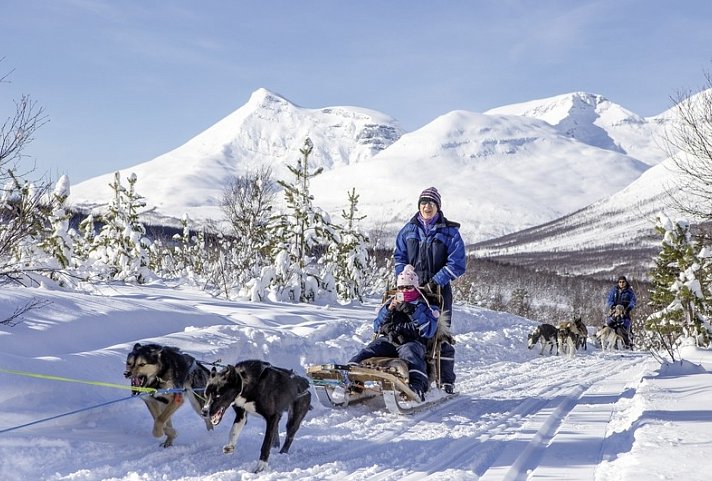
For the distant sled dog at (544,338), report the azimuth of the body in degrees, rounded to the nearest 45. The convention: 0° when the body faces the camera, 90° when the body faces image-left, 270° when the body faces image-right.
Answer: approximately 45°

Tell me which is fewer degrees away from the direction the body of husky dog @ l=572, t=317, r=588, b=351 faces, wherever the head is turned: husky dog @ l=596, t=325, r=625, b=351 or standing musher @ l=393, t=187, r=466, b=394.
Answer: the standing musher

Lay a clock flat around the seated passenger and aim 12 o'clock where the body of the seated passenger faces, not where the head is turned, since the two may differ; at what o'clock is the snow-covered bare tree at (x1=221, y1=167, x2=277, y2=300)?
The snow-covered bare tree is roughly at 4 o'clock from the seated passenger.

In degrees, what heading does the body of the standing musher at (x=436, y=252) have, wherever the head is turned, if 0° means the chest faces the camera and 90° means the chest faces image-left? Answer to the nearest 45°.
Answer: approximately 0°

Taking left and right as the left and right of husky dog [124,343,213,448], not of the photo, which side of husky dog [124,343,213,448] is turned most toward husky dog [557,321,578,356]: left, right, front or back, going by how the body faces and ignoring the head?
back

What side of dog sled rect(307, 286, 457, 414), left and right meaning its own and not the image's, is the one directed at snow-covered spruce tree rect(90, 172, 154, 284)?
right

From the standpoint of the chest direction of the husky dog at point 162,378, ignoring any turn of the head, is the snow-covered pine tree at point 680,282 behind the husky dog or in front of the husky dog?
behind

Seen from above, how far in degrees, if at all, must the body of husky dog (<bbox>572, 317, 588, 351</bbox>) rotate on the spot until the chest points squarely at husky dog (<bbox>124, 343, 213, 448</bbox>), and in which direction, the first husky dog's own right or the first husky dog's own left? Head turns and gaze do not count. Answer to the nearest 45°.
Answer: approximately 45° to the first husky dog's own left

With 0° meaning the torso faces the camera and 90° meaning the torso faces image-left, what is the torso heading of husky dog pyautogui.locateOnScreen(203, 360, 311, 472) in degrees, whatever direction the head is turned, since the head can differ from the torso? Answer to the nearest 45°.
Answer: approximately 45°

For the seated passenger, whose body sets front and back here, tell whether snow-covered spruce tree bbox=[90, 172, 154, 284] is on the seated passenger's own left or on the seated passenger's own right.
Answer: on the seated passenger's own right
